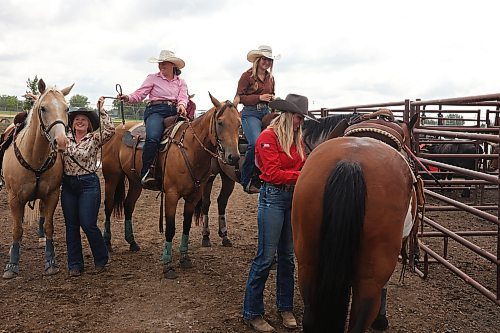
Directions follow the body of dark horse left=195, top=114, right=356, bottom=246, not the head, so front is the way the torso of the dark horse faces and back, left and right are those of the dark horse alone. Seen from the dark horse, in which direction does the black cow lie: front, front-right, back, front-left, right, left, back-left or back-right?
front-left

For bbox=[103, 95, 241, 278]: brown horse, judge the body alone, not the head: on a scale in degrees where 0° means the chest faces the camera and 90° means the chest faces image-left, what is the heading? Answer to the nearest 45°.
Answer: approximately 315°

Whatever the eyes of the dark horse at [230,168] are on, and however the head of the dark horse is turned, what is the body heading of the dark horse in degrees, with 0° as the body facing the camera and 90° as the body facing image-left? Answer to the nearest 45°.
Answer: approximately 270°

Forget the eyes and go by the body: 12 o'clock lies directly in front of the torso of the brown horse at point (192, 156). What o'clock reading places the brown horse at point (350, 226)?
the brown horse at point (350, 226) is roughly at 1 o'clock from the brown horse at point (192, 156).

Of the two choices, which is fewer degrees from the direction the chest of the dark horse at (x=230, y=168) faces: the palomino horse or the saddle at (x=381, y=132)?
the saddle

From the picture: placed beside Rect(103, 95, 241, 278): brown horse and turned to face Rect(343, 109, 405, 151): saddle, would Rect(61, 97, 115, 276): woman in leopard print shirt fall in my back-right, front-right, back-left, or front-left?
back-right

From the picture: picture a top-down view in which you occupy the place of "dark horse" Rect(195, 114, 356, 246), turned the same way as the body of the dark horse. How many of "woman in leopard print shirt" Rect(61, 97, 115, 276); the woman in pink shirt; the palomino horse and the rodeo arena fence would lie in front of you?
1

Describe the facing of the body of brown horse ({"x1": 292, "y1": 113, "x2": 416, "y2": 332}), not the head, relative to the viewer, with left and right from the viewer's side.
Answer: facing away from the viewer

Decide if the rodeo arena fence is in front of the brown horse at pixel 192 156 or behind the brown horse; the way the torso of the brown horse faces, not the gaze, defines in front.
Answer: in front

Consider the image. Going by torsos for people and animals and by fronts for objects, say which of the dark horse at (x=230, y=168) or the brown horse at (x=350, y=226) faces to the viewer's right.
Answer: the dark horse

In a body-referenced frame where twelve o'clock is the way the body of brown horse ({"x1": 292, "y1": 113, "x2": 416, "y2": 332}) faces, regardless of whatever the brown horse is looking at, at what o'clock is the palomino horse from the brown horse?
The palomino horse is roughly at 10 o'clock from the brown horse.

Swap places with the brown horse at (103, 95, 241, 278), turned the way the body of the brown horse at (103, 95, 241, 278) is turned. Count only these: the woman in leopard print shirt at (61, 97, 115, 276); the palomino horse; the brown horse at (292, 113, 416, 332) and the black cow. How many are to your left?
1

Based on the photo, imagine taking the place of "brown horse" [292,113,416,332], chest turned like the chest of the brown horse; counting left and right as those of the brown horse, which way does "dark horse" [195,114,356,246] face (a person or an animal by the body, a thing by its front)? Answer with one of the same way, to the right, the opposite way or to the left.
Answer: to the right

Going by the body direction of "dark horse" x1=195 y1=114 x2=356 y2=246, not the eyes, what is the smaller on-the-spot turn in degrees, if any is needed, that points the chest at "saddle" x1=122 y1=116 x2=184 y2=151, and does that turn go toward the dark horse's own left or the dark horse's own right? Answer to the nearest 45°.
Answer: approximately 180°
